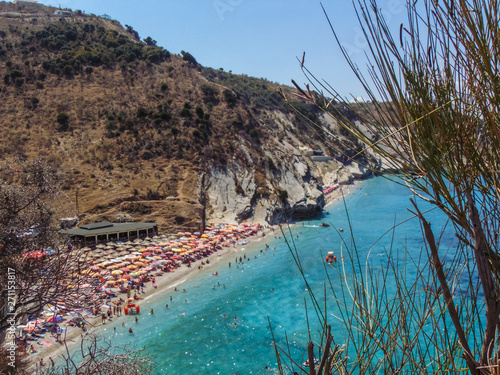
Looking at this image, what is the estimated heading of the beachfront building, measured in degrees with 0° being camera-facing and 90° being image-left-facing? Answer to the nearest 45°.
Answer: approximately 315°
